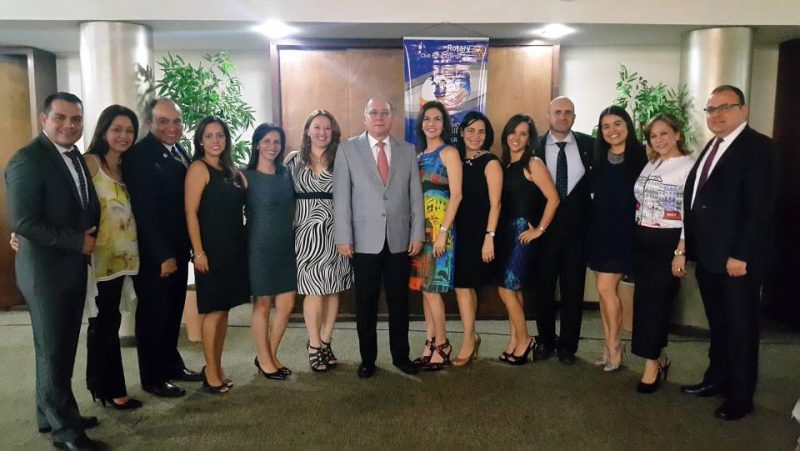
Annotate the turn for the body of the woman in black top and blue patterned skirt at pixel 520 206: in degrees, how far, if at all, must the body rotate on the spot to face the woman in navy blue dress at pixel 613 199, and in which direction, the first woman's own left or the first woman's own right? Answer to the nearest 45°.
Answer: approximately 135° to the first woman's own left

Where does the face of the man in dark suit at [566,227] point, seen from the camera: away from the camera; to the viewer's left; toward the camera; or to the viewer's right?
toward the camera

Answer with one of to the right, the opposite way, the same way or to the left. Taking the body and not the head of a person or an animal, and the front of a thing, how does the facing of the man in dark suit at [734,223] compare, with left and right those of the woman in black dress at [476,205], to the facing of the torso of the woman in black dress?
the same way

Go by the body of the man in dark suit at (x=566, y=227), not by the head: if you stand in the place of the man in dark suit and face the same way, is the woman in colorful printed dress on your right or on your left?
on your right

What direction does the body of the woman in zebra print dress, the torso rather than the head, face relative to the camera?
toward the camera

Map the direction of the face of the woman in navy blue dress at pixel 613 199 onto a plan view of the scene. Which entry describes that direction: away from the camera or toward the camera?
toward the camera

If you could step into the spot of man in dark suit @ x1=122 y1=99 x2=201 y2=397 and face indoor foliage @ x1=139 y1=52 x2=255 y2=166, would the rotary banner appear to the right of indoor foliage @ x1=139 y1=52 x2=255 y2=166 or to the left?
right

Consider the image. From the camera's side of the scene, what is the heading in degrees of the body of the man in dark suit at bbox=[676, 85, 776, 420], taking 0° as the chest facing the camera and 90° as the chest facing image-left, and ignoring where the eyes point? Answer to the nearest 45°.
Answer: approximately 45°

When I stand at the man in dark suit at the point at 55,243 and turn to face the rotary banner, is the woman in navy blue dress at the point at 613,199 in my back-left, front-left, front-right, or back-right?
front-right

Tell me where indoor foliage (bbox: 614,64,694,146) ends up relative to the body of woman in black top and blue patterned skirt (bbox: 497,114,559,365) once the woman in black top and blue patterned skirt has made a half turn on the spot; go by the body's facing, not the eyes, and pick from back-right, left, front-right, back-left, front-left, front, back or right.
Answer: front

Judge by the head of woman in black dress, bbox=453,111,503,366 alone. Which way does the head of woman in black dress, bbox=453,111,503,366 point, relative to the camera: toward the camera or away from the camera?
toward the camera

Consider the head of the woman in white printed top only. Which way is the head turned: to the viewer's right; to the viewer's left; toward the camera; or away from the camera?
toward the camera

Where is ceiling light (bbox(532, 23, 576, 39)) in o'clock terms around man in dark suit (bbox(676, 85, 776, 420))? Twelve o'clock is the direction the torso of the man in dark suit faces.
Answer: The ceiling light is roughly at 3 o'clock from the man in dark suit.

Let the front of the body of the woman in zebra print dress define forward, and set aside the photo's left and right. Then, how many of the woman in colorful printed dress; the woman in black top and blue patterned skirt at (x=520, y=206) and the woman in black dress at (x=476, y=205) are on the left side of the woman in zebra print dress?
3

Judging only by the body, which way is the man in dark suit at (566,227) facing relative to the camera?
toward the camera

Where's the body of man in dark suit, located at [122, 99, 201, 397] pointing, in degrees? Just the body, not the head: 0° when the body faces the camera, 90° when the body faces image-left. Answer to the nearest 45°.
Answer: approximately 315°

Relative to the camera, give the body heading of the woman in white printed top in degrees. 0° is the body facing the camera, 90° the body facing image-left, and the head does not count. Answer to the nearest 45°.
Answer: approximately 45°

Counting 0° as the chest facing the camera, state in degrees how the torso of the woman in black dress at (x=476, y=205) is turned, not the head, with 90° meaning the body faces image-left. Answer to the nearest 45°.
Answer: approximately 45°

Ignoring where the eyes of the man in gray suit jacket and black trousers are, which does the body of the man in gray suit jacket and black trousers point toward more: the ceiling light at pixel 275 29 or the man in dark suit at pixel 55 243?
the man in dark suit
